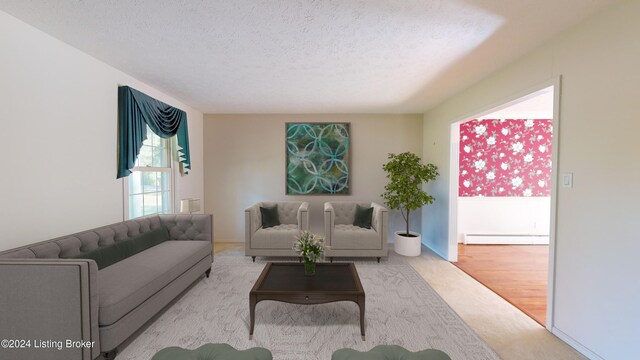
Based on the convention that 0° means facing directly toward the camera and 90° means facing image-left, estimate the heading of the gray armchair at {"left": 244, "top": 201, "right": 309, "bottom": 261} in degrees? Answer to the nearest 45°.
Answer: approximately 0°

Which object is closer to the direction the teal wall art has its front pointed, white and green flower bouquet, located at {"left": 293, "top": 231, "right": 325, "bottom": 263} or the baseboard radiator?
the white and green flower bouquet

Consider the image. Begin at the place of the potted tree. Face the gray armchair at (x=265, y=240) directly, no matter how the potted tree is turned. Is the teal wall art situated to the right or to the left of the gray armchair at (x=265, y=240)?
right

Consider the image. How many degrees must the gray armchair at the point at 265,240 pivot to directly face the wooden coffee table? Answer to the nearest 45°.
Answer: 0° — it already faces it

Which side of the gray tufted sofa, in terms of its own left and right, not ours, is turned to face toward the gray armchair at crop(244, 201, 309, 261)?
left
